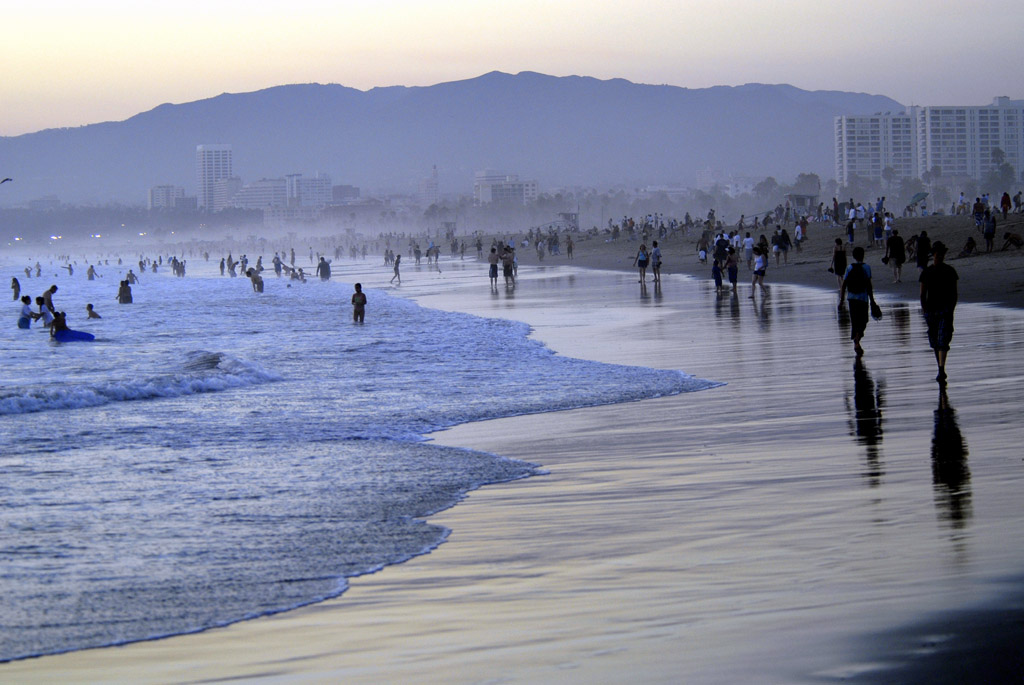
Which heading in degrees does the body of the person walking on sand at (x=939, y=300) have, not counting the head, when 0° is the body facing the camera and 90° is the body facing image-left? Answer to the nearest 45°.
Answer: approximately 0°

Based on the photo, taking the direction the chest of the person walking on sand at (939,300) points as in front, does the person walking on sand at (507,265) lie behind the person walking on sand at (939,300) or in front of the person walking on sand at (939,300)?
behind

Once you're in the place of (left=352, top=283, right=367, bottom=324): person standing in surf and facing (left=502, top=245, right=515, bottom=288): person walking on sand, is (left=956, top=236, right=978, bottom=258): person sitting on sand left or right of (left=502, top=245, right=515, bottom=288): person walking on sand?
right

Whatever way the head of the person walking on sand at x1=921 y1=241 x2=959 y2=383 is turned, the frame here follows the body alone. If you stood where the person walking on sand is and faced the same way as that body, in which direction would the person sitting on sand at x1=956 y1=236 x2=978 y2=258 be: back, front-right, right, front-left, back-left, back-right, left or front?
back

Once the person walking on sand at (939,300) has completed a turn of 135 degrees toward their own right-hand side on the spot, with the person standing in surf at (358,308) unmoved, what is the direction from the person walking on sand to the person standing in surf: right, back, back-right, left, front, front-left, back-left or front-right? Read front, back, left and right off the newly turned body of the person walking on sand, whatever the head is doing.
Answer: front
